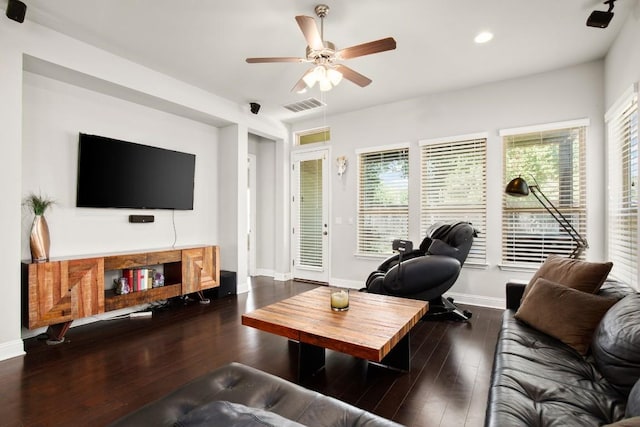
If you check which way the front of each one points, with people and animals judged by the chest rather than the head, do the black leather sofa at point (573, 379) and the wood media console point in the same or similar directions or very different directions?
very different directions

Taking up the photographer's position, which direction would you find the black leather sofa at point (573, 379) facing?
facing to the left of the viewer

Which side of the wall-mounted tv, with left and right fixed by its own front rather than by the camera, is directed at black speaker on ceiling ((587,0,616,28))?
front

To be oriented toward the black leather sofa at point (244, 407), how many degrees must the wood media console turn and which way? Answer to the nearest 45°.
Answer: approximately 45° to its right

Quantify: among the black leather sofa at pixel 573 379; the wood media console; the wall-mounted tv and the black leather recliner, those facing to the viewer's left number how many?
2

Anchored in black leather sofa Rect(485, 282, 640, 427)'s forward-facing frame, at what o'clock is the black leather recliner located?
The black leather recliner is roughly at 2 o'clock from the black leather sofa.

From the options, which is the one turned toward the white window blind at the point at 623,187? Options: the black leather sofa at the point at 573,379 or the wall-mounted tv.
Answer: the wall-mounted tv

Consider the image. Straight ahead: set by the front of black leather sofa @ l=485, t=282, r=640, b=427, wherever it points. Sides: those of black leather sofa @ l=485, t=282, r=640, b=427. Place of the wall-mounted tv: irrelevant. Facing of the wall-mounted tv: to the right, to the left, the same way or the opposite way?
the opposite way

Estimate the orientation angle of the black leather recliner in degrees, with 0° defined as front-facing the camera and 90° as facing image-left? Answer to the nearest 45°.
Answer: approximately 90°

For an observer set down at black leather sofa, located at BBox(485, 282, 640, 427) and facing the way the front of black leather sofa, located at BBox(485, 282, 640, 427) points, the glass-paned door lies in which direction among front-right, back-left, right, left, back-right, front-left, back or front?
front-right

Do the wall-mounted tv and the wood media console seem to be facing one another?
no

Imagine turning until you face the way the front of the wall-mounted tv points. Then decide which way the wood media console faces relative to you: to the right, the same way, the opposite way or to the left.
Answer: the same way

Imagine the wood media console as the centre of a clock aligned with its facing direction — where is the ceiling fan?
The ceiling fan is roughly at 12 o'clock from the wood media console.

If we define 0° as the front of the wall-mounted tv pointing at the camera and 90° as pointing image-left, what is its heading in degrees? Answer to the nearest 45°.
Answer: approximately 315°

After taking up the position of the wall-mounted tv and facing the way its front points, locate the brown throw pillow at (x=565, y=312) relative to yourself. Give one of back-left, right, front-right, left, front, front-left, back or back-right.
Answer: front
